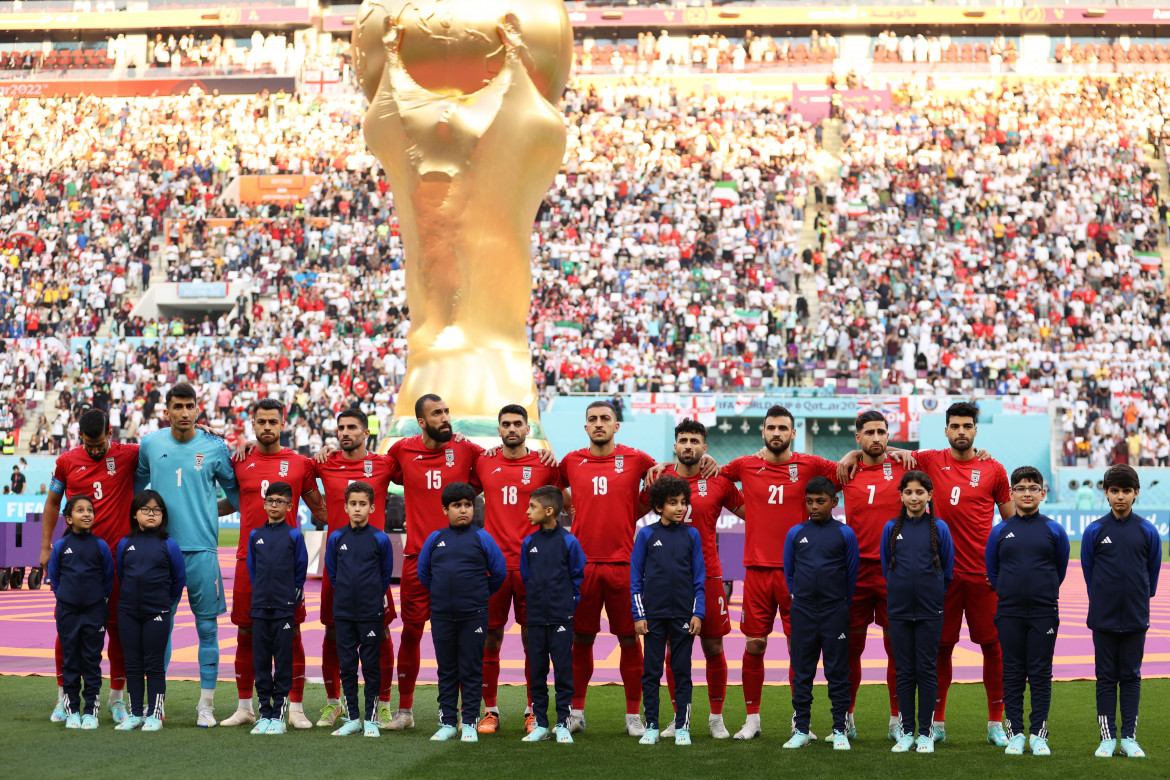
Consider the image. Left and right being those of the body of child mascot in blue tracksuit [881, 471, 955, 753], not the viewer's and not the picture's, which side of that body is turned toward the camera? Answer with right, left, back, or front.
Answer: front

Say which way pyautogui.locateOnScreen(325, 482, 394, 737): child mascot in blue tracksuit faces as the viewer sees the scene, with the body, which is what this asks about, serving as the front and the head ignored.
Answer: toward the camera

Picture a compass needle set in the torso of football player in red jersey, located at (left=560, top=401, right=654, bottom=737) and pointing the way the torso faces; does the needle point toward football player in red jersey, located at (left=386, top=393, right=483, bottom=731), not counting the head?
no

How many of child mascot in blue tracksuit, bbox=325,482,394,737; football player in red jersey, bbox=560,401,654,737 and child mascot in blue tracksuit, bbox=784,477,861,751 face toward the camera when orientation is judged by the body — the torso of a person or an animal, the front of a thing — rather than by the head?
3

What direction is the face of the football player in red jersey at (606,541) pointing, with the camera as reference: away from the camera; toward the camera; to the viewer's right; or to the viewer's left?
toward the camera

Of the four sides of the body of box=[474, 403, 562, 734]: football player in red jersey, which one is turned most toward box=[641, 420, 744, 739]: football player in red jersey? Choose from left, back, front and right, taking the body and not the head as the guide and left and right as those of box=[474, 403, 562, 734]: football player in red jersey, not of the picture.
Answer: left

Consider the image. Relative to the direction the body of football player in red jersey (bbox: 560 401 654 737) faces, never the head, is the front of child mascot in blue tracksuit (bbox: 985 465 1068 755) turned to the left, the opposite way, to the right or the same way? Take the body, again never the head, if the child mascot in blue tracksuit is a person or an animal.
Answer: the same way

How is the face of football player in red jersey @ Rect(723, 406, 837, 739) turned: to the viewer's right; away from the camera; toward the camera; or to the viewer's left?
toward the camera

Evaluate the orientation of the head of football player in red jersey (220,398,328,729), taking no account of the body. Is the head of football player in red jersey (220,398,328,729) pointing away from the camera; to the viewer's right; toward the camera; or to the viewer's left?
toward the camera

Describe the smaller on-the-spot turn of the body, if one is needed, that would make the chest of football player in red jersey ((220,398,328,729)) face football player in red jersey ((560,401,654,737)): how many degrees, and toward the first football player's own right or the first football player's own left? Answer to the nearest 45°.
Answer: approximately 90° to the first football player's own left

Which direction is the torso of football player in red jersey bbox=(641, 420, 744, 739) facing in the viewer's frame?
toward the camera

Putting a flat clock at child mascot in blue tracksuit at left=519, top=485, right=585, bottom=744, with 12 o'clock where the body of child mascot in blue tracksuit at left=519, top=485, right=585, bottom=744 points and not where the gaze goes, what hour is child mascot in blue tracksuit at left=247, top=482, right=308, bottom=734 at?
child mascot in blue tracksuit at left=247, top=482, right=308, bottom=734 is roughly at 3 o'clock from child mascot in blue tracksuit at left=519, top=485, right=585, bottom=744.

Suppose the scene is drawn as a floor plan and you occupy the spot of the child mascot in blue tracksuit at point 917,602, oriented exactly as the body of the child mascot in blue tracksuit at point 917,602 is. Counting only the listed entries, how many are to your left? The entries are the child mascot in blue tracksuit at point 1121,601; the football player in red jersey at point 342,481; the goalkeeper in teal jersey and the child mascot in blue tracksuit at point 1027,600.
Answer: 2

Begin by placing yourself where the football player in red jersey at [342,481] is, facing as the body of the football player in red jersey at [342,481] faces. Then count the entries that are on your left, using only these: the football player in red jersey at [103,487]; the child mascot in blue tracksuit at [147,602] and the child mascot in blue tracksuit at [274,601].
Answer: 0

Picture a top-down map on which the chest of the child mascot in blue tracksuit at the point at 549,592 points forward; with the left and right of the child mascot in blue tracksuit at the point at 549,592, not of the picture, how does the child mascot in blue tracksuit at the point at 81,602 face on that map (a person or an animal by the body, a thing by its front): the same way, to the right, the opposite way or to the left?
the same way

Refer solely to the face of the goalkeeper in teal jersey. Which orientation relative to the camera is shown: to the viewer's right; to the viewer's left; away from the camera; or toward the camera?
toward the camera

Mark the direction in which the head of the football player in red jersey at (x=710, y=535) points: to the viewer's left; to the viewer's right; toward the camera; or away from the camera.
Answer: toward the camera

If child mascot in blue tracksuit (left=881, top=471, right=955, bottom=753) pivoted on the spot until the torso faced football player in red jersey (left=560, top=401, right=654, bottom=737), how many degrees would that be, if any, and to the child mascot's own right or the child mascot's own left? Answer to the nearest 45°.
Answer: approximately 90° to the child mascot's own right

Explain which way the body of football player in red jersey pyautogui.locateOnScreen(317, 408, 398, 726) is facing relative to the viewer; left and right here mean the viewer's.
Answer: facing the viewer

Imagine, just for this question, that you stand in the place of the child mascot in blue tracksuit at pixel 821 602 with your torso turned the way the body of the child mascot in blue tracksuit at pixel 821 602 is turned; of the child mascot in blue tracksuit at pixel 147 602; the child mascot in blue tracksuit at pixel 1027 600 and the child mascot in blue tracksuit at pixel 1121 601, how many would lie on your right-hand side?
1

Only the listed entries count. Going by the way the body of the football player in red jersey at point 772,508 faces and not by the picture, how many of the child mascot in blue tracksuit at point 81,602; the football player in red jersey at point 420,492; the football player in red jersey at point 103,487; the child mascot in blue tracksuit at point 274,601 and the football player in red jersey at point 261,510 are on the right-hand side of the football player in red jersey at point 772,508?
5

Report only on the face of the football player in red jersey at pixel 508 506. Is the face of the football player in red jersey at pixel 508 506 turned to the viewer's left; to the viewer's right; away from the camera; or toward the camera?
toward the camera
